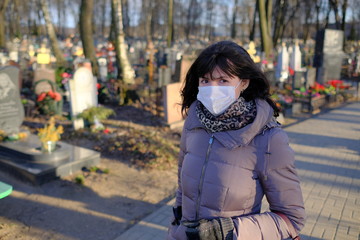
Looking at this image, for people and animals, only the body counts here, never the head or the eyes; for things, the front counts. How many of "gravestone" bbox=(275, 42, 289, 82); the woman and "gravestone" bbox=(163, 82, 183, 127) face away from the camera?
0

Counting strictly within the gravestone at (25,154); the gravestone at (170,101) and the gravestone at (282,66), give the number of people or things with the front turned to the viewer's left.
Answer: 0

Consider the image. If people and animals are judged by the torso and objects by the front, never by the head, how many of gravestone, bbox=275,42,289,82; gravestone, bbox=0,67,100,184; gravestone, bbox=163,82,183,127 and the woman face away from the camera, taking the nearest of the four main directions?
0

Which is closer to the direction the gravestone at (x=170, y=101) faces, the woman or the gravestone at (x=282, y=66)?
the woman

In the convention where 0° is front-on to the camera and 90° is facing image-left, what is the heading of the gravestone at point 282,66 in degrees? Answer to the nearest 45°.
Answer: approximately 315°

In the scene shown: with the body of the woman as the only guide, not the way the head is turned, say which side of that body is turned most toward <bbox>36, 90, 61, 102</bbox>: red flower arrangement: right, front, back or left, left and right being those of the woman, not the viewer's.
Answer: right

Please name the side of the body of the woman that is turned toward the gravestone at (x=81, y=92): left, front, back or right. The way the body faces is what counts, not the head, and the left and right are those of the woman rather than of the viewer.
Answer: right

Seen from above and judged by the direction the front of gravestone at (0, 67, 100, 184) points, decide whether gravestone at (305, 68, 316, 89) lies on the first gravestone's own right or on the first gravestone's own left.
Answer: on the first gravestone's own left

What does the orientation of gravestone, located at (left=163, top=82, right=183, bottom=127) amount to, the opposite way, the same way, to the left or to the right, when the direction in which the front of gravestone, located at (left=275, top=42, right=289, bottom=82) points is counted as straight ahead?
the same way

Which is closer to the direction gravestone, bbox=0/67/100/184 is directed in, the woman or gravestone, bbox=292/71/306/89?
the woman

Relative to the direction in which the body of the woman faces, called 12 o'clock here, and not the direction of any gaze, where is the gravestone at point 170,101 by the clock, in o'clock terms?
The gravestone is roughly at 4 o'clock from the woman.

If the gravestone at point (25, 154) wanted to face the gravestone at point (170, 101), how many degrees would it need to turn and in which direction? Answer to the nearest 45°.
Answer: approximately 90° to its left

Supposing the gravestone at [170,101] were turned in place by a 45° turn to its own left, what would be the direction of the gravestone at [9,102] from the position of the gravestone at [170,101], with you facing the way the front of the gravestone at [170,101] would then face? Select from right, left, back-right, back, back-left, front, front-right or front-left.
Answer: back-right

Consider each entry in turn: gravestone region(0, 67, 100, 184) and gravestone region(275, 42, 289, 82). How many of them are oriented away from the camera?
0

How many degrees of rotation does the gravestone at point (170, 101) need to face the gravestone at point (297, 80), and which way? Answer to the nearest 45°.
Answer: approximately 90° to its left

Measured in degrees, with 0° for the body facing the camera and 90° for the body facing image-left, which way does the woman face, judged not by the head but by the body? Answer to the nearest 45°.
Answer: approximately 45°
